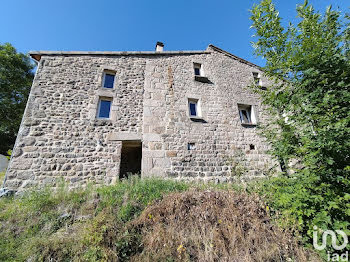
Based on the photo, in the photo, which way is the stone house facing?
toward the camera

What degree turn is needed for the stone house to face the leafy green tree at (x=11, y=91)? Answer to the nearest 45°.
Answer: approximately 135° to its right

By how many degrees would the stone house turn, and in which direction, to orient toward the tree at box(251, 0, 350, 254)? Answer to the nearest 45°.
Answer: approximately 45° to its left

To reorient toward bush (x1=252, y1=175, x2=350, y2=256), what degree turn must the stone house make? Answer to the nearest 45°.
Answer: approximately 45° to its left

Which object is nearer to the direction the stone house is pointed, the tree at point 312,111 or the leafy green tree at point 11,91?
the tree
